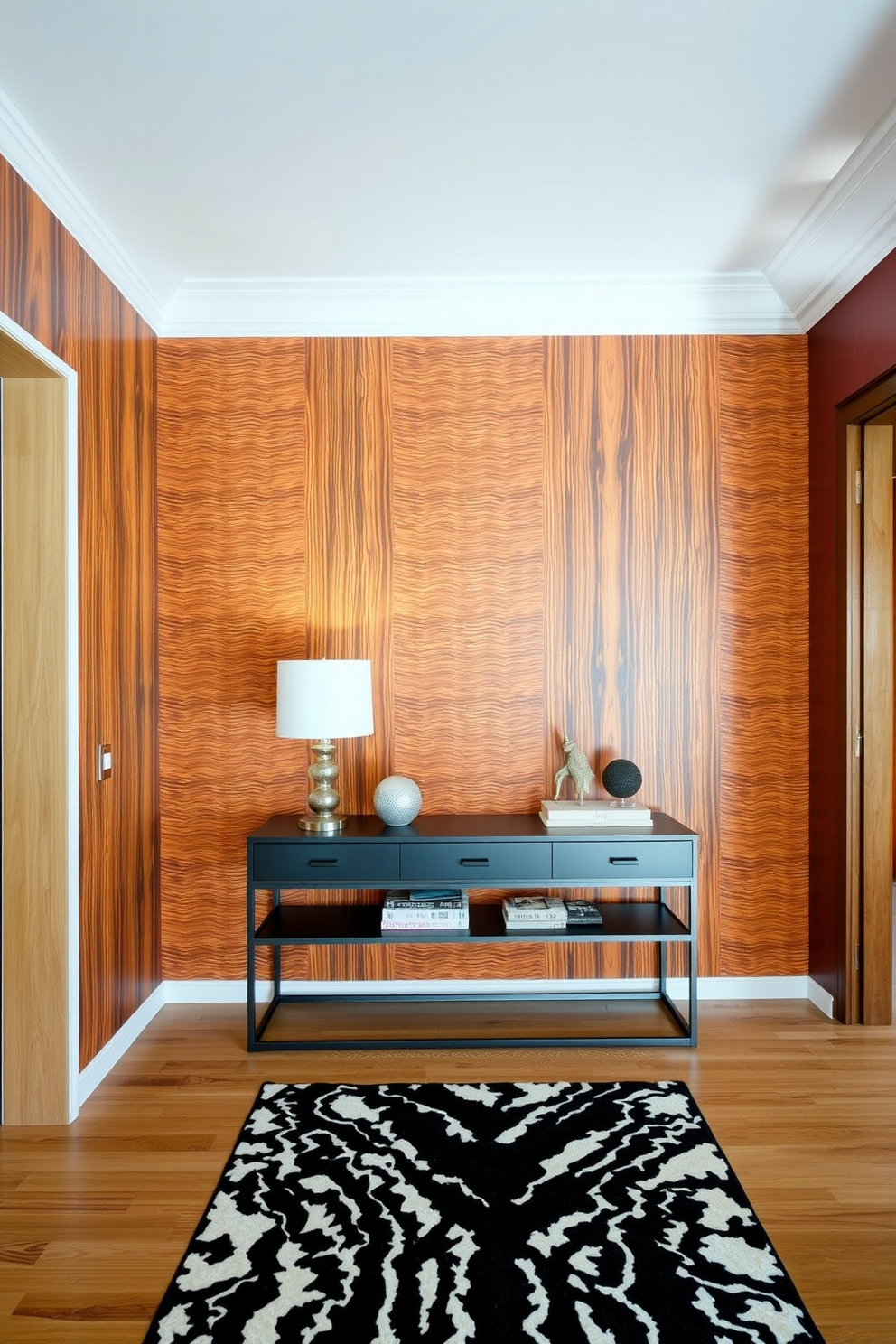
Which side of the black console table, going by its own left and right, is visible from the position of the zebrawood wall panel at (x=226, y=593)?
right

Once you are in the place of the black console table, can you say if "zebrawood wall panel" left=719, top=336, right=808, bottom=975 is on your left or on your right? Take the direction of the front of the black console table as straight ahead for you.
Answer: on your left

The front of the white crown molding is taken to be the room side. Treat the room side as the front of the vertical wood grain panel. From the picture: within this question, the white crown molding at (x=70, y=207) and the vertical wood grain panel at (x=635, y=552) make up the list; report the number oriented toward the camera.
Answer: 1

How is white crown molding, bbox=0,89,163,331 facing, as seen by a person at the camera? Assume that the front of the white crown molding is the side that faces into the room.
facing to the right of the viewer

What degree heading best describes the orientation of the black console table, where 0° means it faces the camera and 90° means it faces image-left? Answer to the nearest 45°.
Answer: approximately 0°

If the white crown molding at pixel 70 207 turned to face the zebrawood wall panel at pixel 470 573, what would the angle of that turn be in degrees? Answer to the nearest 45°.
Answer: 0° — it already faces it

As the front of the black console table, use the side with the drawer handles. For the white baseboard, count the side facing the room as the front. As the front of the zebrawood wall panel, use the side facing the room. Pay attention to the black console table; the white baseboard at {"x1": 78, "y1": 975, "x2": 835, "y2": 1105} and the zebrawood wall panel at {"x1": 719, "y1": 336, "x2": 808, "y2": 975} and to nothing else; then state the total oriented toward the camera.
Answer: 3

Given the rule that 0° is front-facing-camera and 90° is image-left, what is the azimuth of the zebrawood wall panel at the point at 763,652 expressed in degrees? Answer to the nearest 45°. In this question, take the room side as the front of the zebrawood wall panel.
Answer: approximately 0°
